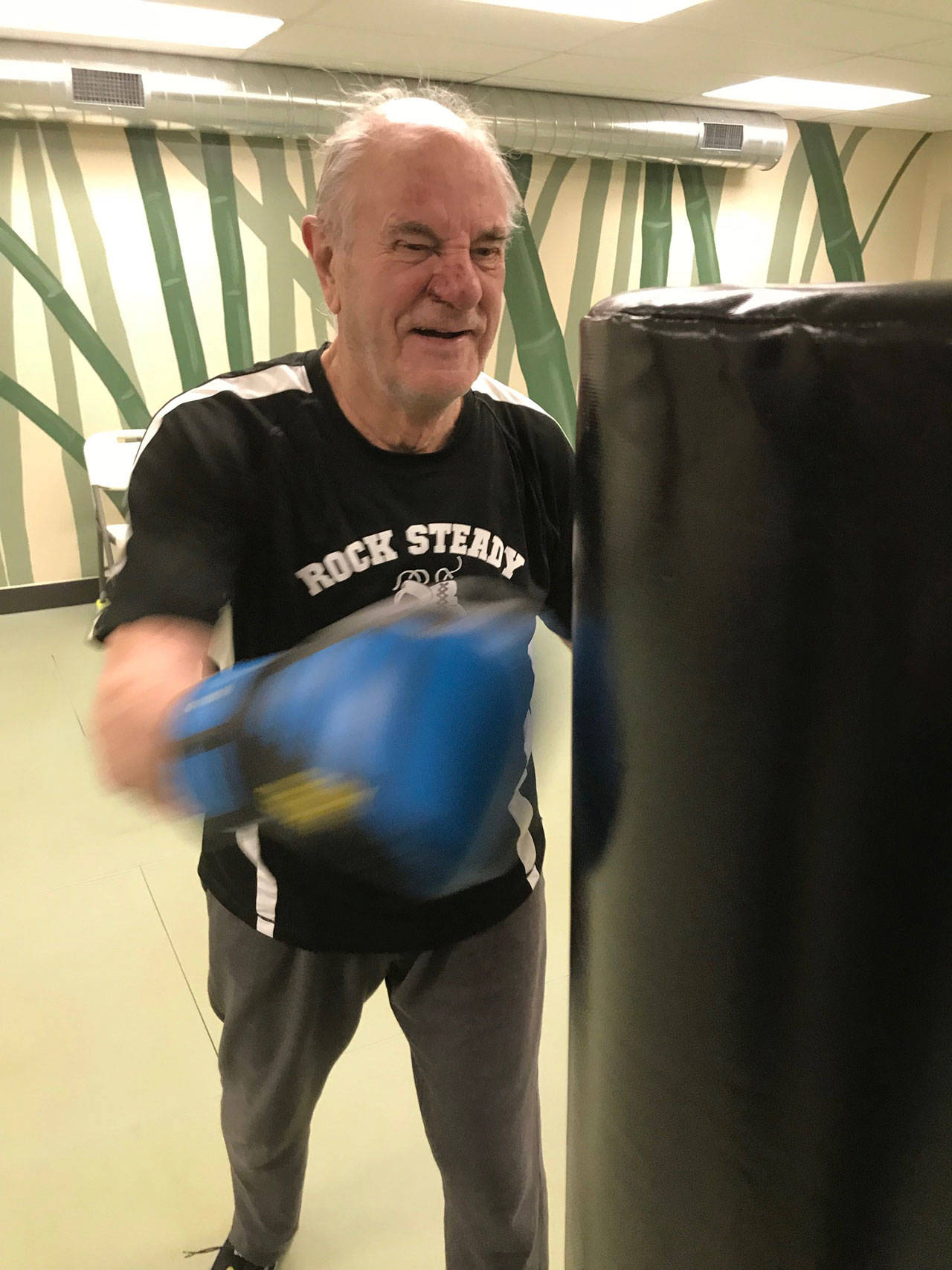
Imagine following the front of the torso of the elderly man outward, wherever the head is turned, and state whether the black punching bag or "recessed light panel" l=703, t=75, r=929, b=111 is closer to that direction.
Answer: the black punching bag

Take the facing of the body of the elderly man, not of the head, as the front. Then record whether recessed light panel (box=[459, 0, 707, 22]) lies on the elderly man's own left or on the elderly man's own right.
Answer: on the elderly man's own left

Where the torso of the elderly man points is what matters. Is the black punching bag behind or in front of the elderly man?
in front

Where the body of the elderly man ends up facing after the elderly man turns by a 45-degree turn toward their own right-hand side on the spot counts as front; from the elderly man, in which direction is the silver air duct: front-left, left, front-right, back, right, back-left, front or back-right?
back

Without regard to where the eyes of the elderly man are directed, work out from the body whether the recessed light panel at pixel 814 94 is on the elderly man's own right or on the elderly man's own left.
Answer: on the elderly man's own left

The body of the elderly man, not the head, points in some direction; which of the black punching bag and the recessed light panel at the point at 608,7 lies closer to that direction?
the black punching bag

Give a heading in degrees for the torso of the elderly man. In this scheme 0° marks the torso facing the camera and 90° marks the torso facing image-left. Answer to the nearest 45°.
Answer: approximately 315°

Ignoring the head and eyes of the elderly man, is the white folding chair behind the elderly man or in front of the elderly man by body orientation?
behind
